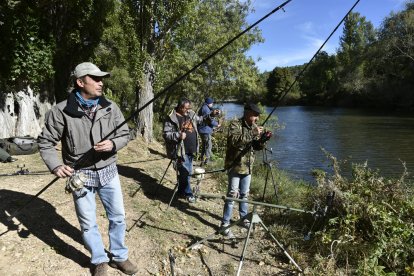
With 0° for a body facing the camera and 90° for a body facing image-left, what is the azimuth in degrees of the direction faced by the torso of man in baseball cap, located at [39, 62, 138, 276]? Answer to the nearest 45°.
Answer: approximately 315°

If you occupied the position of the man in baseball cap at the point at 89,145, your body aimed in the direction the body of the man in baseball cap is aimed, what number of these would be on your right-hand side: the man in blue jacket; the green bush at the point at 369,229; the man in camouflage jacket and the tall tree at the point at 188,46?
0

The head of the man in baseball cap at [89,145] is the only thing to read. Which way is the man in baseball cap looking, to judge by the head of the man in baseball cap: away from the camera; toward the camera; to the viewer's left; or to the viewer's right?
to the viewer's right

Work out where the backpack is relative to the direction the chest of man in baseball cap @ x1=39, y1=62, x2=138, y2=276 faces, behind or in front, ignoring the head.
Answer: behind

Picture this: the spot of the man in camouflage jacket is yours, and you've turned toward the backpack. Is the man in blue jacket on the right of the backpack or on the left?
right

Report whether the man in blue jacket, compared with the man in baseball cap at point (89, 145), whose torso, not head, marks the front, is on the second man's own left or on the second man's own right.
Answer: on the second man's own left

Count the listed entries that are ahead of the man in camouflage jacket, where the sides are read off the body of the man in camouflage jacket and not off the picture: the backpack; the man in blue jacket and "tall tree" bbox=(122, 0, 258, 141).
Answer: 0

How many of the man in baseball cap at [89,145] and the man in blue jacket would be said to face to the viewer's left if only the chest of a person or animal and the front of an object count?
0

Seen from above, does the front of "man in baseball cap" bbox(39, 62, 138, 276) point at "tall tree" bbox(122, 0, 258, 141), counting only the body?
no
